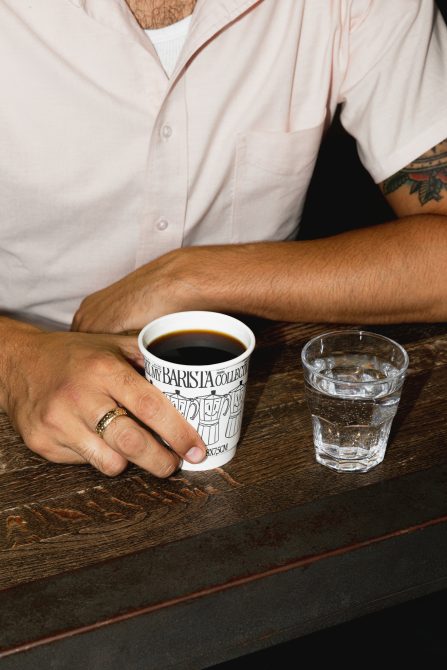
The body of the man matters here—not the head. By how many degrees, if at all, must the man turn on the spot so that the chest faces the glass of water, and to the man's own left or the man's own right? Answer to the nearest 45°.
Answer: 0° — they already face it

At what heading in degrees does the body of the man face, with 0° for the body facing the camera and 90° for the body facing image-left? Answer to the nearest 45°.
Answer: approximately 0°

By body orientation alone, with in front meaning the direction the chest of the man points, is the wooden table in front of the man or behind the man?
in front
